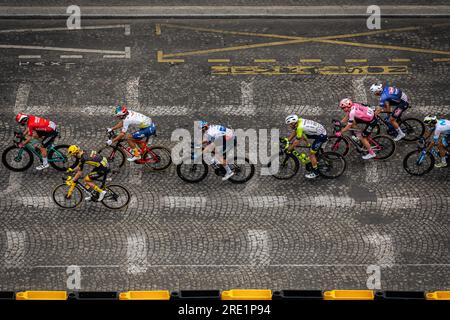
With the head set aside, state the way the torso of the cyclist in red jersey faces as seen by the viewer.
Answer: to the viewer's left

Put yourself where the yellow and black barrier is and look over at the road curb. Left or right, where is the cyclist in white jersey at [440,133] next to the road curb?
right

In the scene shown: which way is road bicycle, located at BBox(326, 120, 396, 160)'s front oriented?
to the viewer's left

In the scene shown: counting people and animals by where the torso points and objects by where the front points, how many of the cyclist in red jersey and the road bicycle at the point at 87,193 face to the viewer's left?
2

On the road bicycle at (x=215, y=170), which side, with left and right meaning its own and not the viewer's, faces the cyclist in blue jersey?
back

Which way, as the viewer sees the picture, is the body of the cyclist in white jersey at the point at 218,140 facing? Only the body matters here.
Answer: to the viewer's left

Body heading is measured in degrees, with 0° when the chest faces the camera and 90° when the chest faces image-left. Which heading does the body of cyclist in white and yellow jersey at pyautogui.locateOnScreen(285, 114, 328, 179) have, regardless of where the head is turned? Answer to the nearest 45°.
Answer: approximately 90°

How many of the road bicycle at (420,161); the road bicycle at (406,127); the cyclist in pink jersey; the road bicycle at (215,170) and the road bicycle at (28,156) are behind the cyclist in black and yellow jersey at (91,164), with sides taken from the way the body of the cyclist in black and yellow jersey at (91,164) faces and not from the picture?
4

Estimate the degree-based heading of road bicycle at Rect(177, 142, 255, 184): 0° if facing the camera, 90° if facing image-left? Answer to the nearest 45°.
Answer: approximately 90°
